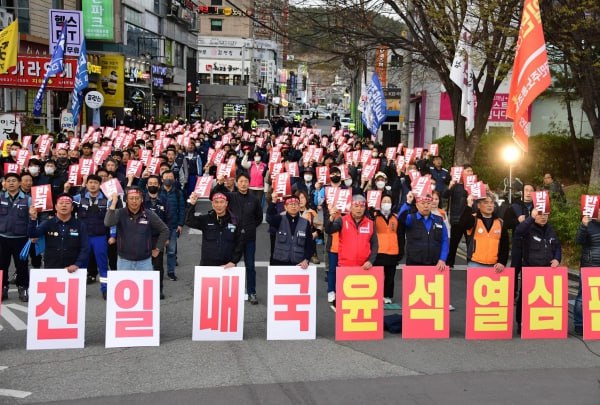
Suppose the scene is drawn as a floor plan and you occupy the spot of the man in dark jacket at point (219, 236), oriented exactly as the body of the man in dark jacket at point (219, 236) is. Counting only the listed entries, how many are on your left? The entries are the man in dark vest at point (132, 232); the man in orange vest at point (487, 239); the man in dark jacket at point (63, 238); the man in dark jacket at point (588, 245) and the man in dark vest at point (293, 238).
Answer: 3

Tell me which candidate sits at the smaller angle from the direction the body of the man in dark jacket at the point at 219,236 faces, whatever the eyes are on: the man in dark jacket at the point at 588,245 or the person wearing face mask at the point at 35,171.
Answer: the man in dark jacket

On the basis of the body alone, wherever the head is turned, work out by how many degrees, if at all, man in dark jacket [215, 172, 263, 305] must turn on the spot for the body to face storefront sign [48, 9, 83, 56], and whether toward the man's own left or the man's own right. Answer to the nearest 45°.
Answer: approximately 180°

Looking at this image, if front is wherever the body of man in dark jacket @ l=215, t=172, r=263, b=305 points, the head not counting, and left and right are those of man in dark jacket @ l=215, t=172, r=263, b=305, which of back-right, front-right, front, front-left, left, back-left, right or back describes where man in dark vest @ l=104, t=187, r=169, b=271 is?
front-right

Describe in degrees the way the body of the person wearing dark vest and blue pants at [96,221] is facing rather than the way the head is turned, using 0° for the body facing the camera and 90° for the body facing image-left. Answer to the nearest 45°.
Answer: approximately 0°

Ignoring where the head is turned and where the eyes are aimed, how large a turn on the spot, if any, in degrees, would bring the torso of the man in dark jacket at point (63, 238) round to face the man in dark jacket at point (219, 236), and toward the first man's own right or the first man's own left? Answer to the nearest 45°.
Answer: approximately 90° to the first man's own left

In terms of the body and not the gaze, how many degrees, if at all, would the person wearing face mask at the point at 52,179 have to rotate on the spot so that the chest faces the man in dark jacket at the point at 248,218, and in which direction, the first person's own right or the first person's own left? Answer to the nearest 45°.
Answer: approximately 45° to the first person's own left

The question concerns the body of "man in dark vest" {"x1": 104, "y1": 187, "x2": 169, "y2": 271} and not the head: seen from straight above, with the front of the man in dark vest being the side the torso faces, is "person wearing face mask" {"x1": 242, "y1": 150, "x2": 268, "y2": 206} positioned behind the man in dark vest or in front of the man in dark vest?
behind

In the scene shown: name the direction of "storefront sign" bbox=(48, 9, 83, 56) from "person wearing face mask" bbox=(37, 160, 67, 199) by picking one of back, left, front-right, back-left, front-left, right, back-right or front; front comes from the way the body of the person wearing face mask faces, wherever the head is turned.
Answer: back

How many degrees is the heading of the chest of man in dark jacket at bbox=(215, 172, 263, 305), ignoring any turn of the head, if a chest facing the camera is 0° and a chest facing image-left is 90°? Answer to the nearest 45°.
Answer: approximately 0°
